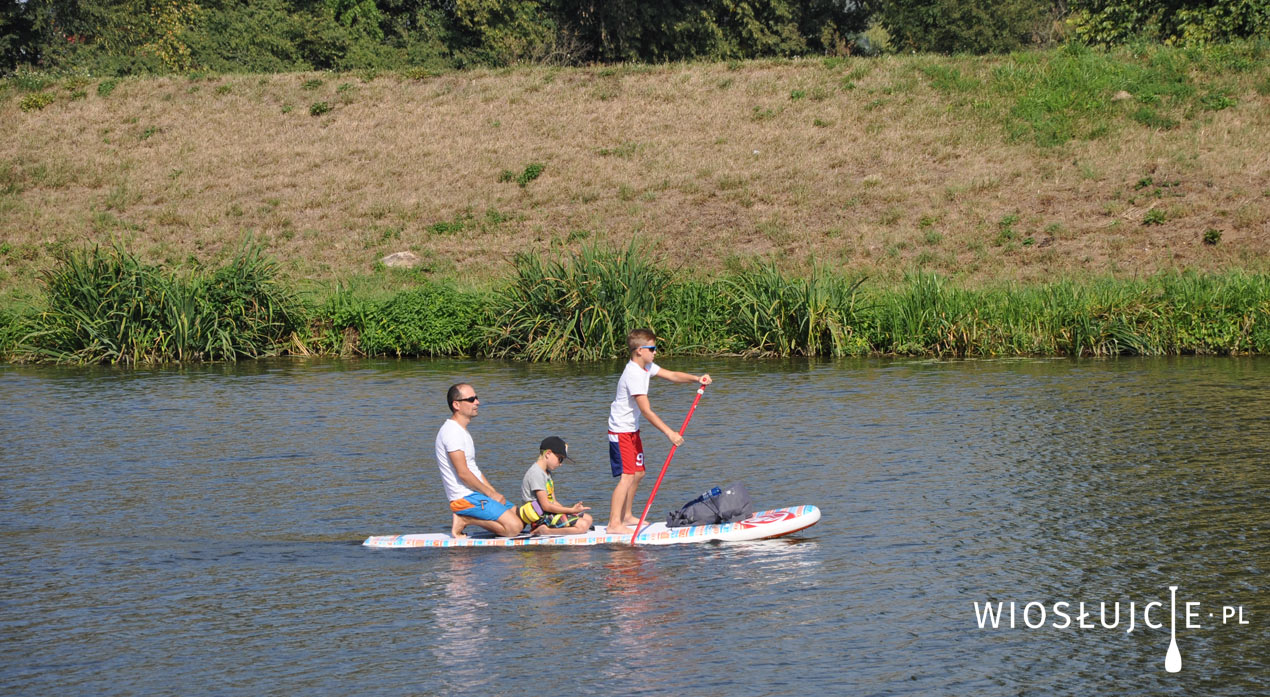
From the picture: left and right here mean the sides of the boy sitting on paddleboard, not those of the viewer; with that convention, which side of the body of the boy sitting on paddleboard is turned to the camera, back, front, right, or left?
right

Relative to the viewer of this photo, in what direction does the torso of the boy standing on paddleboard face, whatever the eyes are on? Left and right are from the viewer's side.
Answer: facing to the right of the viewer

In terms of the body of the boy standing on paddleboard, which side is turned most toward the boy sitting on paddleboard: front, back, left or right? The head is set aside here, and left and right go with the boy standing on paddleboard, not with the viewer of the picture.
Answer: back

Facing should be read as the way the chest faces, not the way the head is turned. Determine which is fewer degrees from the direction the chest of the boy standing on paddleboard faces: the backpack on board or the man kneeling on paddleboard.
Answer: the backpack on board

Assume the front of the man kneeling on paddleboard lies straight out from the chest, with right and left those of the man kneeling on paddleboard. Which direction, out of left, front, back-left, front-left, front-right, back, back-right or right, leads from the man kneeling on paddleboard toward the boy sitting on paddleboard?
front

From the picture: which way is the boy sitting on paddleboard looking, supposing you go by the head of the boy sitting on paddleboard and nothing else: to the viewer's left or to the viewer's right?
to the viewer's right

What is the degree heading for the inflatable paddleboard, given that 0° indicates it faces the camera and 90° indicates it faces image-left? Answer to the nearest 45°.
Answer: approximately 270°

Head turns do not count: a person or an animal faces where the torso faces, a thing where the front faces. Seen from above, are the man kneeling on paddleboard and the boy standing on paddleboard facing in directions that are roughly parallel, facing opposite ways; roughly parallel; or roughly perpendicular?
roughly parallel

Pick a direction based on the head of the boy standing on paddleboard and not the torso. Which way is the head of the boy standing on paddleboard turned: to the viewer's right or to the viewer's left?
to the viewer's right

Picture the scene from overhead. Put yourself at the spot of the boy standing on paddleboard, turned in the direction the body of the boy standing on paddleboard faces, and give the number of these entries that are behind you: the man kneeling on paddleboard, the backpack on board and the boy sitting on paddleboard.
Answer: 2

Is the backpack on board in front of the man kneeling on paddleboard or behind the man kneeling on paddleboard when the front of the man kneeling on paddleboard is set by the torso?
in front

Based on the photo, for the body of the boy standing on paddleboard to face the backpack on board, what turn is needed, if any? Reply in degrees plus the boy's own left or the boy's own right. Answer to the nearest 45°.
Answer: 0° — they already face it

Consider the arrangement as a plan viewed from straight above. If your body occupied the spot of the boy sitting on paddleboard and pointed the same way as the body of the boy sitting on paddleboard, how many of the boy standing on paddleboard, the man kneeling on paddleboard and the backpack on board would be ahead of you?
2

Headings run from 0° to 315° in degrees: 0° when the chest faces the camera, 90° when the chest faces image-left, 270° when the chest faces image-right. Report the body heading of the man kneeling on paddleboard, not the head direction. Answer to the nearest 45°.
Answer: approximately 270°

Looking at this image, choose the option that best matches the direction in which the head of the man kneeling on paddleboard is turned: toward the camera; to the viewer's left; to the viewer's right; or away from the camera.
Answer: to the viewer's right
